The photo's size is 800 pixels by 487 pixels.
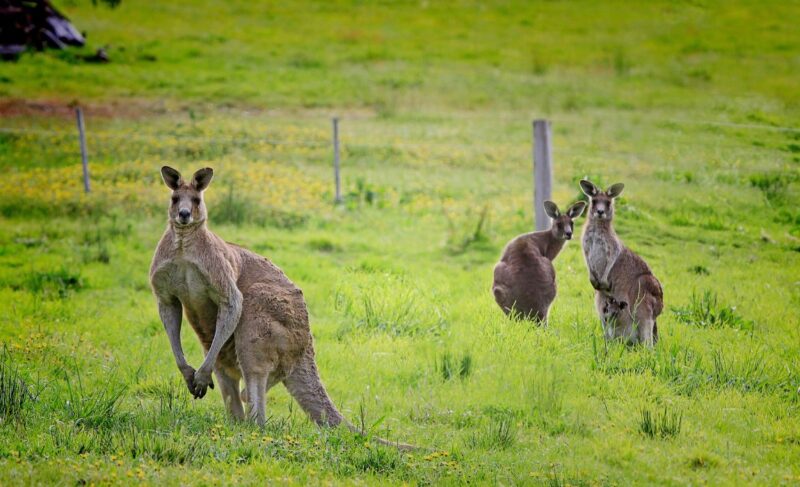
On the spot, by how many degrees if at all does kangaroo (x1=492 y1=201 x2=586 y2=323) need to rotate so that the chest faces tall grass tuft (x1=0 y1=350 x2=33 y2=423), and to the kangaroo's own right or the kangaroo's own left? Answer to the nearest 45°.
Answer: approximately 180°

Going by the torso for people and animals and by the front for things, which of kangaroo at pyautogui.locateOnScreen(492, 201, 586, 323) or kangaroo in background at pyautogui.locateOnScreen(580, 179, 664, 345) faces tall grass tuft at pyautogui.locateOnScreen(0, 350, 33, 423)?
the kangaroo in background

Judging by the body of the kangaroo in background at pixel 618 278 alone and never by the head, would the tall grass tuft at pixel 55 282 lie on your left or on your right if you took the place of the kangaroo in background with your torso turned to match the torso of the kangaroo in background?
on your right

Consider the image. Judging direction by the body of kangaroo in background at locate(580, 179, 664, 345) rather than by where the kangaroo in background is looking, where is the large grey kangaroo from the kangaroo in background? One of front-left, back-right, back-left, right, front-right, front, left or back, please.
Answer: front

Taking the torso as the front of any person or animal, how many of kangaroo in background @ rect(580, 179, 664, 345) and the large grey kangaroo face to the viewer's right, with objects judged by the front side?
0

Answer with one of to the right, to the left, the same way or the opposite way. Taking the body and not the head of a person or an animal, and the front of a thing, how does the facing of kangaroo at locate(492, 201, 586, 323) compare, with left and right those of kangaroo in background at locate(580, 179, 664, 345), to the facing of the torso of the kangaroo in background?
the opposite way

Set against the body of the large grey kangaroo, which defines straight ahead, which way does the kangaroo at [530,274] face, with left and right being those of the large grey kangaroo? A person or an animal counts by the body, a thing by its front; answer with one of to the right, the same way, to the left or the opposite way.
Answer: the opposite way

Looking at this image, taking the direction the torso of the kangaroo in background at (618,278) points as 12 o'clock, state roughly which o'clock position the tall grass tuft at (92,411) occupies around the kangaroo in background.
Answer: The tall grass tuft is roughly at 12 o'clock from the kangaroo in background.

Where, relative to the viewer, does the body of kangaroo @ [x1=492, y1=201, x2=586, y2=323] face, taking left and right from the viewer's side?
facing away from the viewer and to the right of the viewer

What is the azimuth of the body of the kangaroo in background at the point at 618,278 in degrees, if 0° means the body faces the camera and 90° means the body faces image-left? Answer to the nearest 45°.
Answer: approximately 45°

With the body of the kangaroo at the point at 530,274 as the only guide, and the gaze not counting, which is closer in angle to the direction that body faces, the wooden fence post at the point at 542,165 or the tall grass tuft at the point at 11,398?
the wooden fence post

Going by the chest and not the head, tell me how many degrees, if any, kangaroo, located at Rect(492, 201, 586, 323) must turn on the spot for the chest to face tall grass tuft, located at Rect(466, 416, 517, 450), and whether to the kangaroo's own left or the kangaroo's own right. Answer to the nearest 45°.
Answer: approximately 135° to the kangaroo's own right

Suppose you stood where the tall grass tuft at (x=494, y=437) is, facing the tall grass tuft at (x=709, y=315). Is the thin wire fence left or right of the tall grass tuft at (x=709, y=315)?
left

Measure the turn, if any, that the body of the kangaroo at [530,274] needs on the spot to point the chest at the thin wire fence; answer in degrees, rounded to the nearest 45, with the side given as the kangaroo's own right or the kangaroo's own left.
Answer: approximately 45° to the kangaroo's own left

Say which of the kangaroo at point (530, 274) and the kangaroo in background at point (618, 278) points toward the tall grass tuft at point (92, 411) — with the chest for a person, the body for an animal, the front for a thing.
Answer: the kangaroo in background
